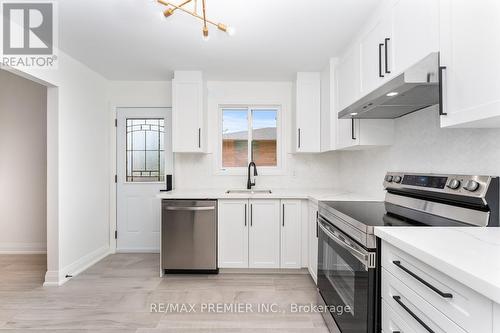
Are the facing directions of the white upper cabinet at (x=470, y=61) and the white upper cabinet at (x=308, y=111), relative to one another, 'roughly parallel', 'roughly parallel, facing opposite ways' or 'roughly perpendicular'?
roughly perpendicular

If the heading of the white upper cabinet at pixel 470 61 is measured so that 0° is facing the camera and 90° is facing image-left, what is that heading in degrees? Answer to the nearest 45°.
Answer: approximately 45°

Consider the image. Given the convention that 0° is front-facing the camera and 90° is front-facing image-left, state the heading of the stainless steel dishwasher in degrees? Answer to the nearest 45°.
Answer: approximately 0°

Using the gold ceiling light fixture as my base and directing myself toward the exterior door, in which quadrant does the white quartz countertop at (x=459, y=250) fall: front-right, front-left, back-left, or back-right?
back-right

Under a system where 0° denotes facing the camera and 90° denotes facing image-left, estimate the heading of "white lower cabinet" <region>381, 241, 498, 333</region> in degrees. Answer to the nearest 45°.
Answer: approximately 45°

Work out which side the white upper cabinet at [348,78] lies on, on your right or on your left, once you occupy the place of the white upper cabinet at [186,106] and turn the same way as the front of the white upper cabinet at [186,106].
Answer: on your left
